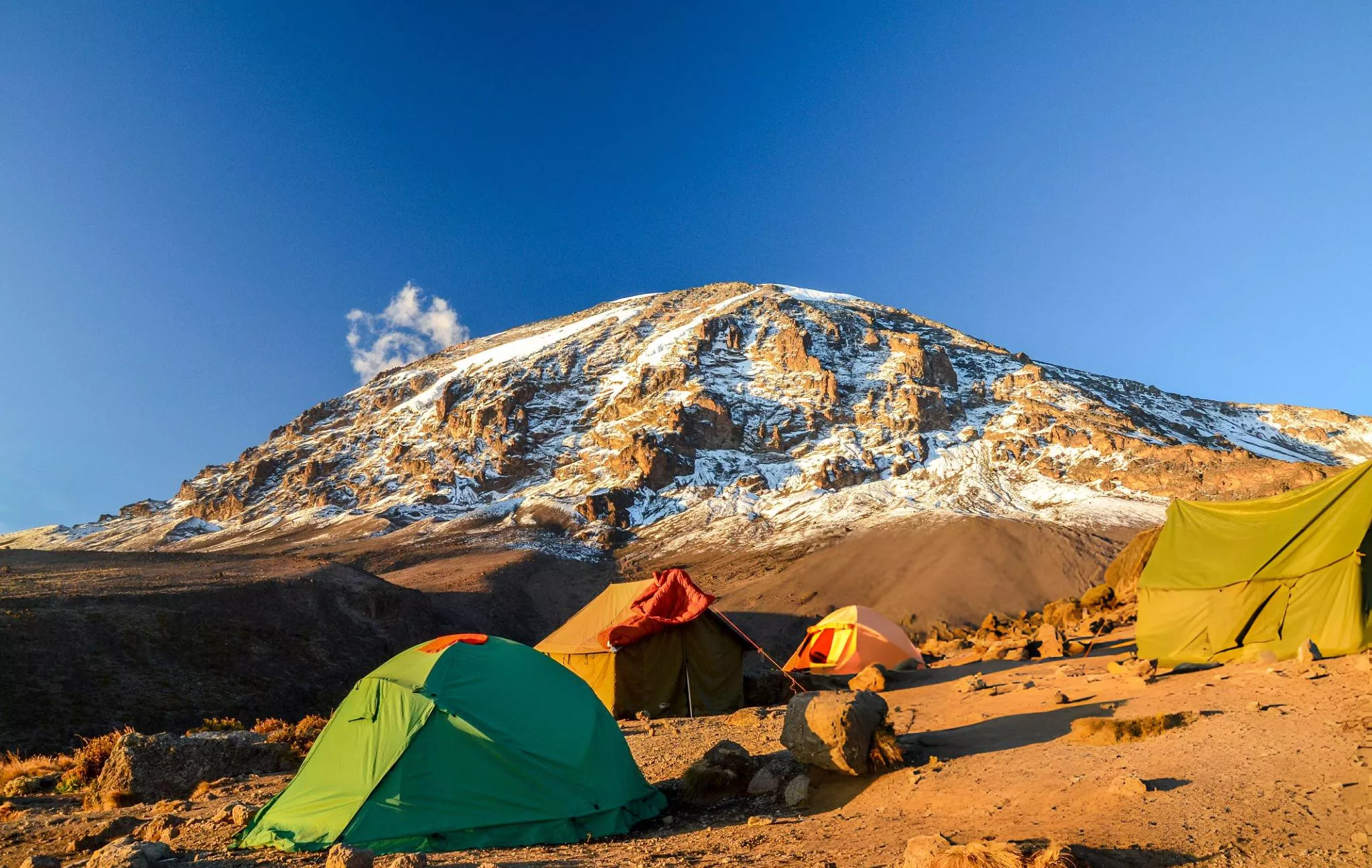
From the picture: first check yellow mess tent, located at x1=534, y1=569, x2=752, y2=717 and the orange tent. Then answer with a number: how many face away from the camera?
0

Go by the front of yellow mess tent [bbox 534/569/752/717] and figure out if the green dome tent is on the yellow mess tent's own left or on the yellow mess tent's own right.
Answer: on the yellow mess tent's own right

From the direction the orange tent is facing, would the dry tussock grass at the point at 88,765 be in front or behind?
in front

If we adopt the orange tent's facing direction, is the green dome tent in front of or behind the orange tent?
in front

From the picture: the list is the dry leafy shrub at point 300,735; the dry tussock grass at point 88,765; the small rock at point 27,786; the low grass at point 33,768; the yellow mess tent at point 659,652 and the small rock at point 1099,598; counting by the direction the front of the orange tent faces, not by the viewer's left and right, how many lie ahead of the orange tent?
5

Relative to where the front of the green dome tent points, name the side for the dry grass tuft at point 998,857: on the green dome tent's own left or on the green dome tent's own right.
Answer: on the green dome tent's own left

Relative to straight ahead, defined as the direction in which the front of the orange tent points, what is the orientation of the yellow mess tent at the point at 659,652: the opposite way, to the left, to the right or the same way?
to the left

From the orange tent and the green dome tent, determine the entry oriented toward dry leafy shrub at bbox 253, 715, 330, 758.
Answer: the orange tent

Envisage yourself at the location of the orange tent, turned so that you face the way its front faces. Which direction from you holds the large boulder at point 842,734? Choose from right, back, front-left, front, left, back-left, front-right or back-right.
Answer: front-left
